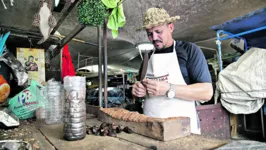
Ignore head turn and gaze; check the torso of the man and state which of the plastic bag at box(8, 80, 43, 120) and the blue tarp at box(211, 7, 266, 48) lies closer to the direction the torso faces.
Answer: the plastic bag

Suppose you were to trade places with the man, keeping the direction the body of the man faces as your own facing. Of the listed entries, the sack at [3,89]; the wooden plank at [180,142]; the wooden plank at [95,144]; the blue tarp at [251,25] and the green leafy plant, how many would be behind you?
1

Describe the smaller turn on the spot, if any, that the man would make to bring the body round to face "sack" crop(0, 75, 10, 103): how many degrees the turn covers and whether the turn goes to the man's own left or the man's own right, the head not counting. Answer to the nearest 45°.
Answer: approximately 45° to the man's own right

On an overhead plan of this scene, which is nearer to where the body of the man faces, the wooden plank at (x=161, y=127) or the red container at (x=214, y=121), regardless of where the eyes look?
the wooden plank

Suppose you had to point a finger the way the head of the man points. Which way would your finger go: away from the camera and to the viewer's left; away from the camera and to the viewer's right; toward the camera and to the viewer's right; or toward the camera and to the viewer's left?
toward the camera and to the viewer's left

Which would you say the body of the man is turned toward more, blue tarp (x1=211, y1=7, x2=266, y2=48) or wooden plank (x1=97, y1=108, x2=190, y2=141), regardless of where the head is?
the wooden plank

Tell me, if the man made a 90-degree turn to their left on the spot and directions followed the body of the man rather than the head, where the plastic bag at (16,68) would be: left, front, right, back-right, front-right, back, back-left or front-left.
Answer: back-right

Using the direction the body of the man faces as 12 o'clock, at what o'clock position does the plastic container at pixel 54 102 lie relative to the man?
The plastic container is roughly at 1 o'clock from the man.

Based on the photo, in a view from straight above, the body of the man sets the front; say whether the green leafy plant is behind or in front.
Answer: in front
